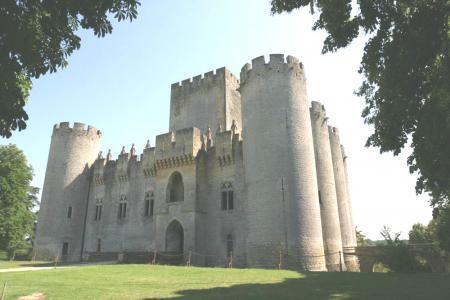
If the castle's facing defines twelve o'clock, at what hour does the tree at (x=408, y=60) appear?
The tree is roughly at 10 o'clock from the castle.

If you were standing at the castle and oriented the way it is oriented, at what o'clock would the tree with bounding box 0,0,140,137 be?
The tree is roughly at 11 o'clock from the castle.

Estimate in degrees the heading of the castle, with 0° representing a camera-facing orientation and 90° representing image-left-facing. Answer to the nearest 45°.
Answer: approximately 45°

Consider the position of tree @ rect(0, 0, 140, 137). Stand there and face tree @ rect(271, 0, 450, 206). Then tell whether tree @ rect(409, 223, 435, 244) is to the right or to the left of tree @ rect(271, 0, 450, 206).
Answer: left

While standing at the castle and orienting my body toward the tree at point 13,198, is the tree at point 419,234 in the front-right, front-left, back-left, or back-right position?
back-right

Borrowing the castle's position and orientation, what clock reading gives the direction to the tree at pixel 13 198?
The tree is roughly at 2 o'clock from the castle.

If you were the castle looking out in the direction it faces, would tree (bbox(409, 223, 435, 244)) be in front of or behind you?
behind

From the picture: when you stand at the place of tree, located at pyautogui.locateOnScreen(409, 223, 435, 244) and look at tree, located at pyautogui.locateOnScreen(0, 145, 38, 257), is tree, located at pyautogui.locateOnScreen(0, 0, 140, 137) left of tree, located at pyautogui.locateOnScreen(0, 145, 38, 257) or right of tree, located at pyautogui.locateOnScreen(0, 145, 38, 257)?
left
